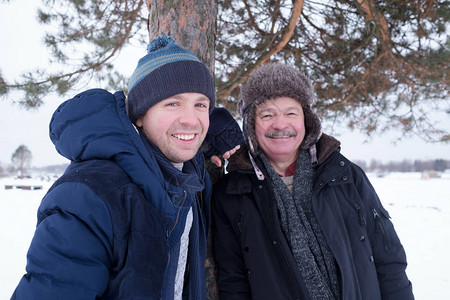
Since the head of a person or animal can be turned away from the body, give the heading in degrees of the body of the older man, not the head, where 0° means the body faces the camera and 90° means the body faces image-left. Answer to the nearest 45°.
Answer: approximately 0°

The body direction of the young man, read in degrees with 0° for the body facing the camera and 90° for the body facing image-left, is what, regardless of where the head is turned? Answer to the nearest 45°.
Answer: approximately 315°

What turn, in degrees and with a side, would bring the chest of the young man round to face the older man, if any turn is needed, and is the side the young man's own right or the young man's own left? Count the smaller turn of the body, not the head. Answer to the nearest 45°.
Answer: approximately 90° to the young man's own left
